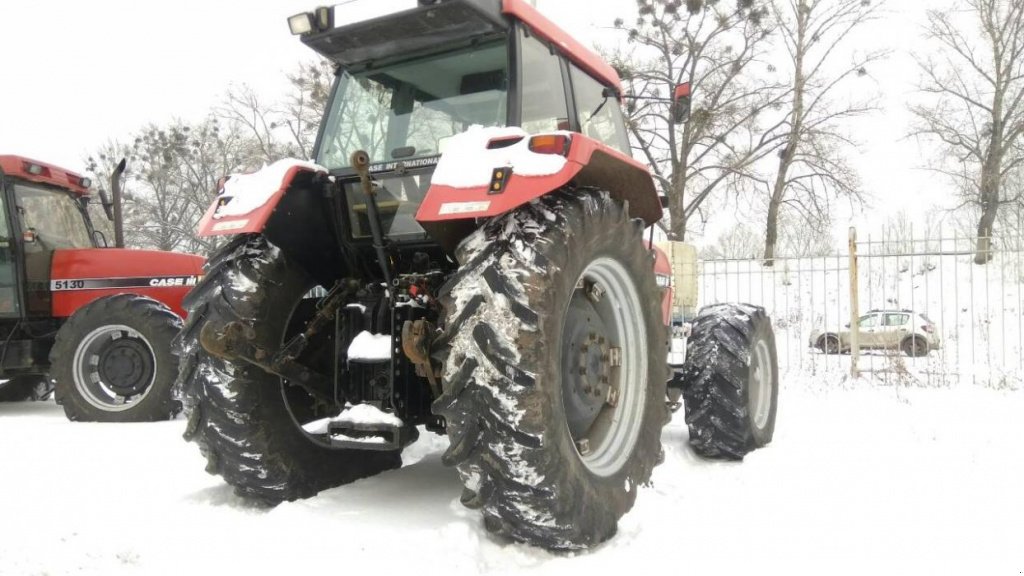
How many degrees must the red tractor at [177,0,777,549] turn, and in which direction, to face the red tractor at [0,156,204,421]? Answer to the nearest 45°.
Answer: approximately 90° to its left

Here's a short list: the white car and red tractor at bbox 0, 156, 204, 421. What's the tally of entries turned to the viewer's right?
1

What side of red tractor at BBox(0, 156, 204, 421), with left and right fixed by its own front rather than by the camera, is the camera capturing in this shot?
right

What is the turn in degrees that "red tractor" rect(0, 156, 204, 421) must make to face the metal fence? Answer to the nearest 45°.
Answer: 0° — it already faces it

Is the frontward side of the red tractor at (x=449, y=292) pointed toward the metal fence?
yes

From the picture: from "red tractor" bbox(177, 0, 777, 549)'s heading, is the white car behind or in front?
in front

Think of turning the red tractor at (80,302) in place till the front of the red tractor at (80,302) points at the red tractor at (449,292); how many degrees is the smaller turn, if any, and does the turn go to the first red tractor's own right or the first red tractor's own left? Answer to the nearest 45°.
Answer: approximately 90° to the first red tractor's own right

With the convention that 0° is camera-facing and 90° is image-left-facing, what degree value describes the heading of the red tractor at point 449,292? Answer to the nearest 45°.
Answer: approximately 225°

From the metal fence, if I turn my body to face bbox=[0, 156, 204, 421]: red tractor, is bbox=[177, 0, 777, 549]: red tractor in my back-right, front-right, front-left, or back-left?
front-left

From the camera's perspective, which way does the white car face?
to the viewer's left

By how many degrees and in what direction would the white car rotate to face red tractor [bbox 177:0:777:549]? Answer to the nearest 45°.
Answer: approximately 90° to its left

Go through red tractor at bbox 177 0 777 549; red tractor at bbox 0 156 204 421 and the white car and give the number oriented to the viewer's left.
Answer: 1

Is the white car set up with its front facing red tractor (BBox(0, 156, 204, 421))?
no
